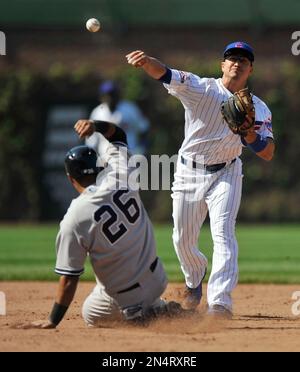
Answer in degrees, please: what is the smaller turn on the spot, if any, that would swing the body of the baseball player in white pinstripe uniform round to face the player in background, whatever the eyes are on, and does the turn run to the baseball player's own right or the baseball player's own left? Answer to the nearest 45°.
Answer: approximately 180°

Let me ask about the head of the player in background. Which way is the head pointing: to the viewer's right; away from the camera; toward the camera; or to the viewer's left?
toward the camera

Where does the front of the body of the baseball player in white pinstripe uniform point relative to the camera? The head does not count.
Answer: toward the camera
